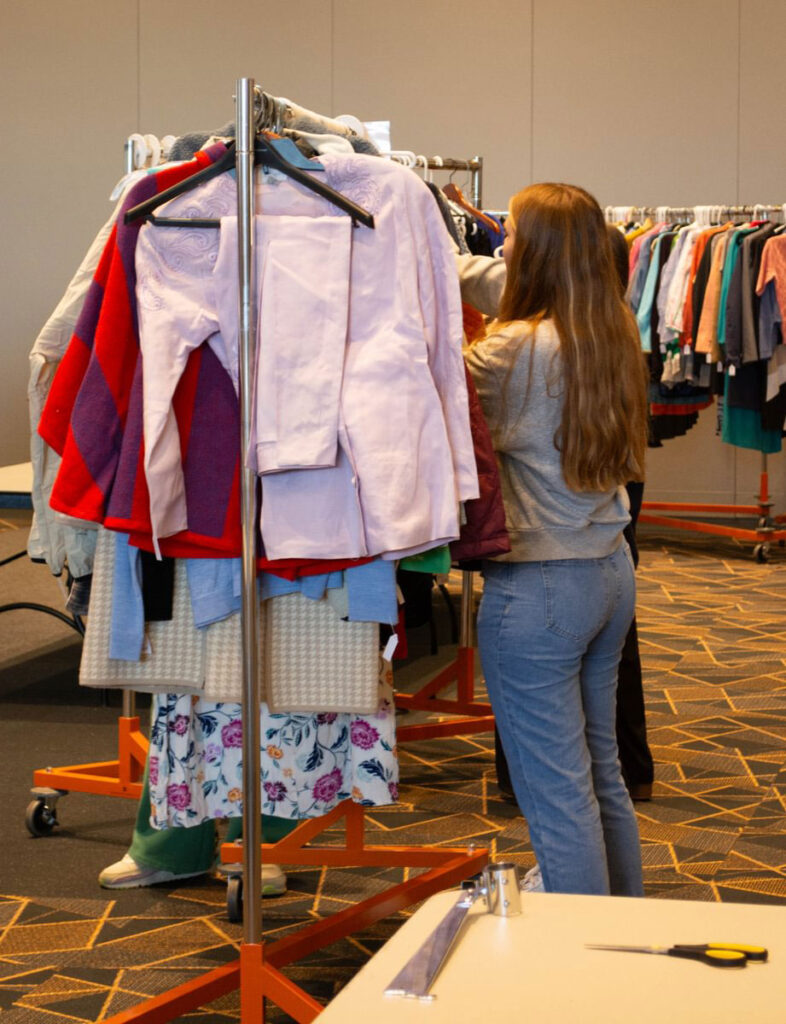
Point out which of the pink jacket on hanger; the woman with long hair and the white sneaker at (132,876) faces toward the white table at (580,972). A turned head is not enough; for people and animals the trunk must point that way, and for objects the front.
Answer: the pink jacket on hanger

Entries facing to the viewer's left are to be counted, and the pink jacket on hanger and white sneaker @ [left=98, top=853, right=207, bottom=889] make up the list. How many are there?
1

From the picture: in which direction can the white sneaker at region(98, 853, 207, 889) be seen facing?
to the viewer's left

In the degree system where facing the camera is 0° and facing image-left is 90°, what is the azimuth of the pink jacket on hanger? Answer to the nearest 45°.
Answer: approximately 0°

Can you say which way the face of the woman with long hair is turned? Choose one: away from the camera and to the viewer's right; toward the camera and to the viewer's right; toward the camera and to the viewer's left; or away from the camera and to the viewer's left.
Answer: away from the camera and to the viewer's left

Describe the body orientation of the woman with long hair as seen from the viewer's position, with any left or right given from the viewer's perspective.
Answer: facing away from the viewer and to the left of the viewer
